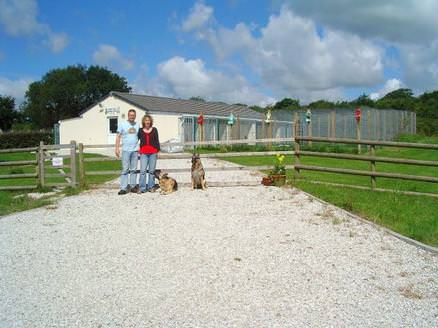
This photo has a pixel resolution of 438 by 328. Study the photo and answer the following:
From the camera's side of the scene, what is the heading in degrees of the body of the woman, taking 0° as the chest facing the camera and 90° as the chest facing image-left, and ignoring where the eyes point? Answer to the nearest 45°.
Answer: approximately 0°

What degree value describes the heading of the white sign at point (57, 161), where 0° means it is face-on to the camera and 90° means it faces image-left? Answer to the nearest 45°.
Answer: approximately 0°

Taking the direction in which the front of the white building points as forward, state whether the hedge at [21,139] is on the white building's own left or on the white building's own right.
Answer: on the white building's own right

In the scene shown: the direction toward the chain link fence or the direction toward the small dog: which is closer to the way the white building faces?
the small dog

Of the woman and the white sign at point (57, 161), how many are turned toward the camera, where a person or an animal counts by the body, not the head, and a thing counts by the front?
2

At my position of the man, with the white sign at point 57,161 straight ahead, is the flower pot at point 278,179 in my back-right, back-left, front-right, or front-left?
back-right

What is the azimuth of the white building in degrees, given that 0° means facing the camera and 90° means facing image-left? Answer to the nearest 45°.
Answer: approximately 45°
